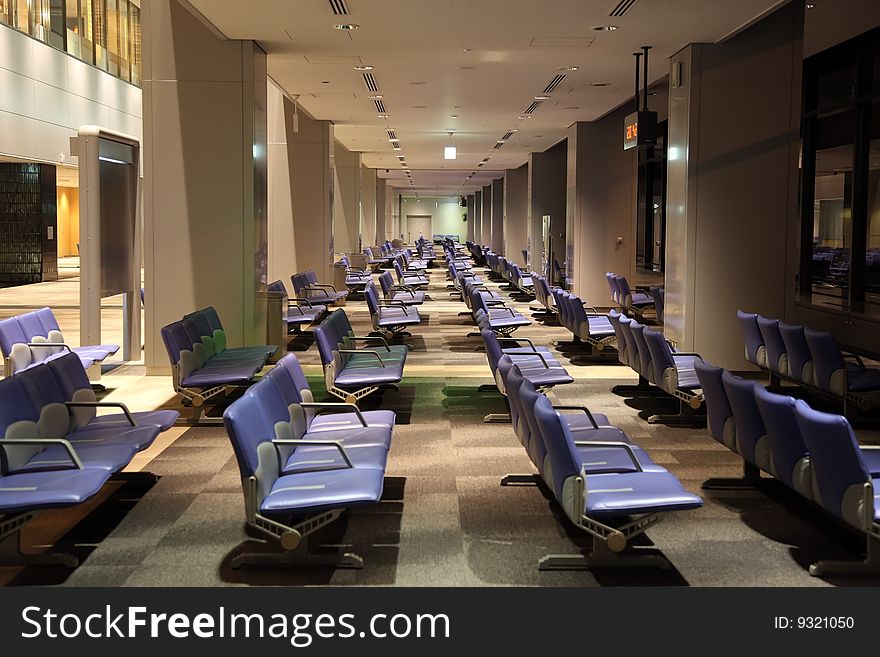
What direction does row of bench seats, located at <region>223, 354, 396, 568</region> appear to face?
to the viewer's right

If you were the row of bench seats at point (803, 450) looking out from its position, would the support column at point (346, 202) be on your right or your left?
on your left

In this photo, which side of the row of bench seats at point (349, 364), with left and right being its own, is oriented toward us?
right

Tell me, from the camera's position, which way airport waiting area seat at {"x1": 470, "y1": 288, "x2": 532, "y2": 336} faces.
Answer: facing to the right of the viewer

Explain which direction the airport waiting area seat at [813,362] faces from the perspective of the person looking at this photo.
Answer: facing away from the viewer and to the right of the viewer

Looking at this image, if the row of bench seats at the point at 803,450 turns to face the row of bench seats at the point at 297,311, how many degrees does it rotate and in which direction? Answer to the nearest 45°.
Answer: approximately 90° to its left

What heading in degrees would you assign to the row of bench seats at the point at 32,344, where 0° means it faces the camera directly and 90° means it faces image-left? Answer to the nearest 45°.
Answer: approximately 315°

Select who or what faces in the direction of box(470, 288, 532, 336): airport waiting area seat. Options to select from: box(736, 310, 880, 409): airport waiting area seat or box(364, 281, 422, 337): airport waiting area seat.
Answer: box(364, 281, 422, 337): airport waiting area seat

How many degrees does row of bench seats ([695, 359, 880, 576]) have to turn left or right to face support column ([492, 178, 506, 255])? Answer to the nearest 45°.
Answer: approximately 45° to its left

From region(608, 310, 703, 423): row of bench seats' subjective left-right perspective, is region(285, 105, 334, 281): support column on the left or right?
on its left

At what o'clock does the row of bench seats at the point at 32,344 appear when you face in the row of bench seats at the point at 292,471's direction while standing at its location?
the row of bench seats at the point at 32,344 is roughly at 8 o'clock from the row of bench seats at the point at 292,471.

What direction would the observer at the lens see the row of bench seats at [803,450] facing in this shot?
facing away from the viewer and to the right of the viewer

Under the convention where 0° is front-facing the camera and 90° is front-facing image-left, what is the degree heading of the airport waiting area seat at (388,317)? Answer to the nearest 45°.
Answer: approximately 270°

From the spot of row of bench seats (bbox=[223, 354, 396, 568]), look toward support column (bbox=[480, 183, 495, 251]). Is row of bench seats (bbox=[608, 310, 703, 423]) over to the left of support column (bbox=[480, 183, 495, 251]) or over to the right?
right

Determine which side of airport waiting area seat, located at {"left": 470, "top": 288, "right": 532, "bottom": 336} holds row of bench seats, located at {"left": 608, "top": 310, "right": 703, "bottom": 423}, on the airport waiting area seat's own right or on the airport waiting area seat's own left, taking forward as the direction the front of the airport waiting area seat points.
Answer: on the airport waiting area seat's own right
